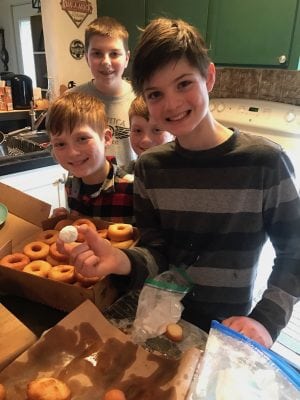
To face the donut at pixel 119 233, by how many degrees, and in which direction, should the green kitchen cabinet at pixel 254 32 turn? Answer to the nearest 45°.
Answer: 0° — it already faces it

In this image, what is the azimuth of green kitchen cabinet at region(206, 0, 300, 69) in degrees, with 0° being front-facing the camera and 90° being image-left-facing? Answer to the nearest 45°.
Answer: approximately 0°

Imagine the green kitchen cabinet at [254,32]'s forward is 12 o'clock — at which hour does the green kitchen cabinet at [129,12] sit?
the green kitchen cabinet at [129,12] is roughly at 4 o'clock from the green kitchen cabinet at [254,32].

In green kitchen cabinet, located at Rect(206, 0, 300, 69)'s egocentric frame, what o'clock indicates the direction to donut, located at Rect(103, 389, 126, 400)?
The donut is roughly at 12 o'clock from the green kitchen cabinet.

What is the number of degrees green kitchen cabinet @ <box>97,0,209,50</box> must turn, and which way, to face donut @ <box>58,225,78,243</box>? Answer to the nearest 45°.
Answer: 0° — it already faces it

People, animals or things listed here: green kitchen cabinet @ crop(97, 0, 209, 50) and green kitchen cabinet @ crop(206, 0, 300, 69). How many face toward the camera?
2

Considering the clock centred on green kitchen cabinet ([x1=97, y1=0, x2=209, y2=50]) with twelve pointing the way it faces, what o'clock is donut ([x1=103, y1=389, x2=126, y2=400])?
The donut is roughly at 12 o'clock from the green kitchen cabinet.

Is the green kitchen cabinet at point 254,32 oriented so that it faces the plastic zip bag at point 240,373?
yes

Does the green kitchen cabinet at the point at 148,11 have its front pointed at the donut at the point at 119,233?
yes
